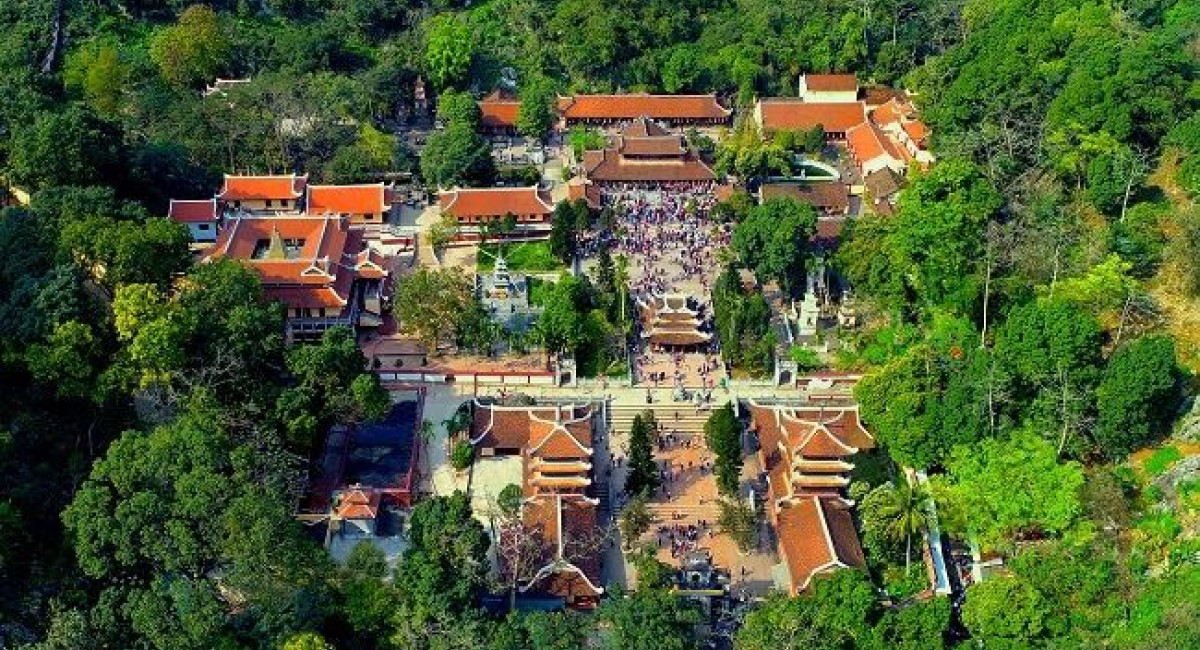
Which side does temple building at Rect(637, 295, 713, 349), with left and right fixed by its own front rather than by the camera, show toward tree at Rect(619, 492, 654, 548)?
front

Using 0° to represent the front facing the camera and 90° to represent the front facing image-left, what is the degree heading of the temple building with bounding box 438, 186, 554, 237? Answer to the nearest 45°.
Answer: approximately 0°

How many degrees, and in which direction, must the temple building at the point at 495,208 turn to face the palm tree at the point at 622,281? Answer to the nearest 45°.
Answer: approximately 45° to its left

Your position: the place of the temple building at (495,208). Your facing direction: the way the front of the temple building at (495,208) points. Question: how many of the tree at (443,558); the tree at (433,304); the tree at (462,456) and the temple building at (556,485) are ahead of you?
4

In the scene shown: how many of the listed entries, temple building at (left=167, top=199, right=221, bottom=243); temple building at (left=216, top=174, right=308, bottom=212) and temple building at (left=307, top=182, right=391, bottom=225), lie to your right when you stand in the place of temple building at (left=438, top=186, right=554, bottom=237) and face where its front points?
3

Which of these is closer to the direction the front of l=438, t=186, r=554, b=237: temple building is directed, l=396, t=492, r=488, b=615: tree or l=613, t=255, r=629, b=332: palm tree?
the tree

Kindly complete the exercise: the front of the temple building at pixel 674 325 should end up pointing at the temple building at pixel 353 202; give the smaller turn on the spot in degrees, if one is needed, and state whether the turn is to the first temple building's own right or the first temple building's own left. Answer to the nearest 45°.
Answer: approximately 135° to the first temple building's own right

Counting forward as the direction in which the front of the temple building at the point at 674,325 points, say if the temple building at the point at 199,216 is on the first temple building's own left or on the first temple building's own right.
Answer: on the first temple building's own right

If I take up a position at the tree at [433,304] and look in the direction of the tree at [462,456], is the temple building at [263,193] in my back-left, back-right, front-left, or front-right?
back-right

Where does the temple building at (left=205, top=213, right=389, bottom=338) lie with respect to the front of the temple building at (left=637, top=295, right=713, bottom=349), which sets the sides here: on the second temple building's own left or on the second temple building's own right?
on the second temple building's own right

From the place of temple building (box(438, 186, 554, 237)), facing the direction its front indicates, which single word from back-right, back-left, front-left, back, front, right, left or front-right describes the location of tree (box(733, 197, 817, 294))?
front-left

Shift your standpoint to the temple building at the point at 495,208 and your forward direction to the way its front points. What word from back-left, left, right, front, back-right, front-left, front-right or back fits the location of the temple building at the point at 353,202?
right

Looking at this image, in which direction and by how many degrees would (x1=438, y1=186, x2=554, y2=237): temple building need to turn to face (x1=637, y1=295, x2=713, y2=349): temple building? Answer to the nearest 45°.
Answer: approximately 45° to its left

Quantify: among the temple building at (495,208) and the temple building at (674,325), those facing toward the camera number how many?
2
